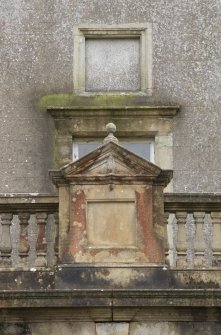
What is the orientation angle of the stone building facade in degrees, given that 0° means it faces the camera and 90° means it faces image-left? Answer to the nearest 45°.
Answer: approximately 0°
